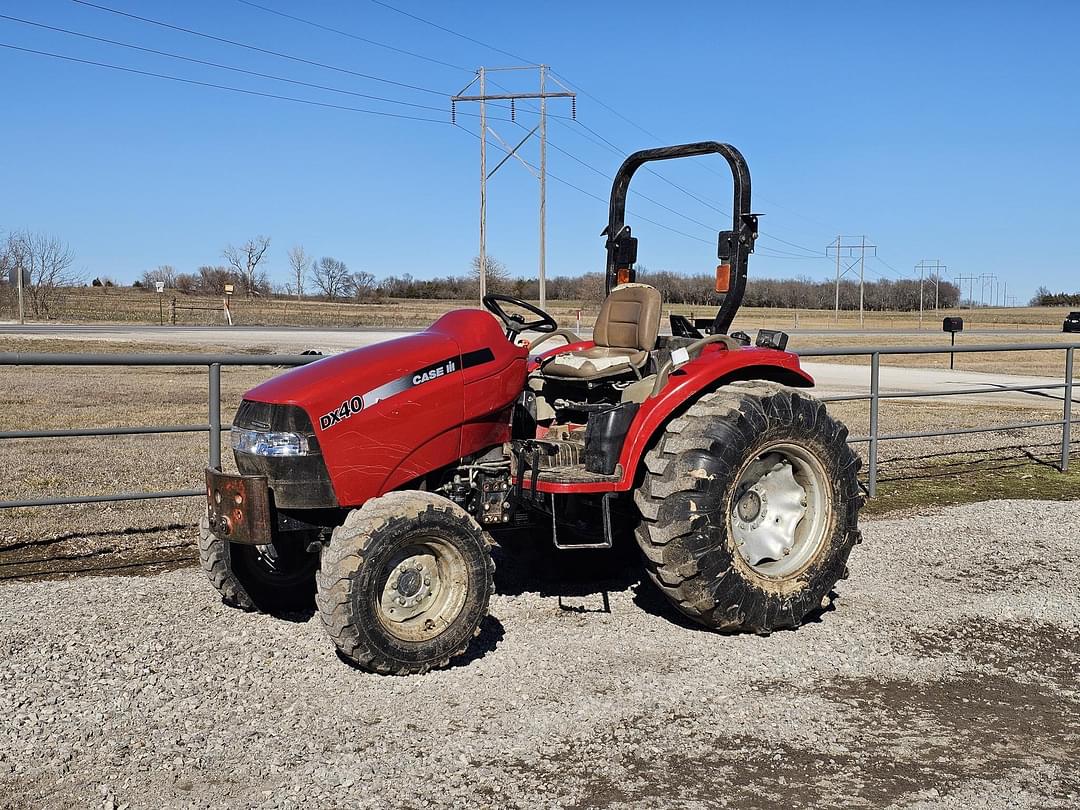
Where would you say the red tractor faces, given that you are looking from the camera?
facing the viewer and to the left of the viewer

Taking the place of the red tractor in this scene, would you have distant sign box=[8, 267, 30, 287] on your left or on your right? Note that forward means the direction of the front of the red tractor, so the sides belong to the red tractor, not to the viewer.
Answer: on your right
